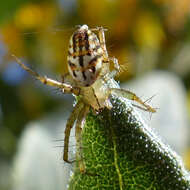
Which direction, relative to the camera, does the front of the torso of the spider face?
toward the camera
